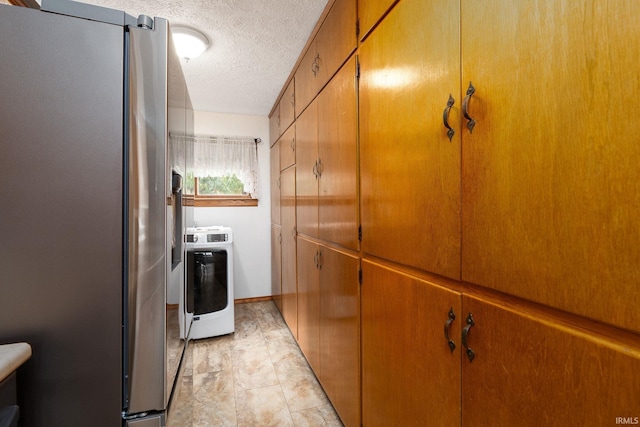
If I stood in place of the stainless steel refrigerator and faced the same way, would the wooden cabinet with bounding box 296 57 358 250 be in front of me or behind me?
in front

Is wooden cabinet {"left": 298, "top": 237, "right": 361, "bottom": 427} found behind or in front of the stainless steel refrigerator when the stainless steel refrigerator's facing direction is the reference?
in front

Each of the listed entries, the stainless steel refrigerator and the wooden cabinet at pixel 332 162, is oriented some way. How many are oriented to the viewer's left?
1

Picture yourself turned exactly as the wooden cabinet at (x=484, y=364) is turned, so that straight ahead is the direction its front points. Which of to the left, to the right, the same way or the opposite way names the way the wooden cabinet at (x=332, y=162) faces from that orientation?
the same way

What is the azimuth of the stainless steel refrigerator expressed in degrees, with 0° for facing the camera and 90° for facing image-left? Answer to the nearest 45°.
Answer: approximately 270°

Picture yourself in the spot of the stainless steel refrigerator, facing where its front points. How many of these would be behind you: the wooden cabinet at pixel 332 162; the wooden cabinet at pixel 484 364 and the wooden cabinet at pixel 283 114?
0

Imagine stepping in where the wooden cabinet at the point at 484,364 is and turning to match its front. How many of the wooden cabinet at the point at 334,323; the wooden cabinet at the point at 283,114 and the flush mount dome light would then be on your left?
0

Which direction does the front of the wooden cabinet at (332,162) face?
to the viewer's left

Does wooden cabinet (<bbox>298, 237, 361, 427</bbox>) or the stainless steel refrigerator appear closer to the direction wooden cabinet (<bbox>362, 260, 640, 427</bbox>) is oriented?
the stainless steel refrigerator

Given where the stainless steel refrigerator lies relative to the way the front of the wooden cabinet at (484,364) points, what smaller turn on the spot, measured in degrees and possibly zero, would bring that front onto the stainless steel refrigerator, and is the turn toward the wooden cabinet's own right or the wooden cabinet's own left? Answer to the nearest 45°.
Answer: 0° — it already faces it

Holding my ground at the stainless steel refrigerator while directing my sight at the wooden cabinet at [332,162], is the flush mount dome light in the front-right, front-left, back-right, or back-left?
front-left

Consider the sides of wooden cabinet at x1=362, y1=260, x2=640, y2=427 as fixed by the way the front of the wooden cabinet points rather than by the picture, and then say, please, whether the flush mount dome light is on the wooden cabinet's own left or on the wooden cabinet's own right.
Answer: on the wooden cabinet's own right

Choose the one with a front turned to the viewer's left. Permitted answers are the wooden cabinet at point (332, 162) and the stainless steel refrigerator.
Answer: the wooden cabinet

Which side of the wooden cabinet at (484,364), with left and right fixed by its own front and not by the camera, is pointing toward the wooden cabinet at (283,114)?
right

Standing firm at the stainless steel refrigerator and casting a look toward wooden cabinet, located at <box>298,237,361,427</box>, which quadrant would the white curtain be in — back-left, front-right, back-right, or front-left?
front-left

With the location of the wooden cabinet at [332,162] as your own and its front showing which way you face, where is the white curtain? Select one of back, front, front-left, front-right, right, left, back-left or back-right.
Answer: front-right

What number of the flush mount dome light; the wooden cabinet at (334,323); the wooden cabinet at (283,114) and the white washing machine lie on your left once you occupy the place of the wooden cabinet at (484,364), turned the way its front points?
0
